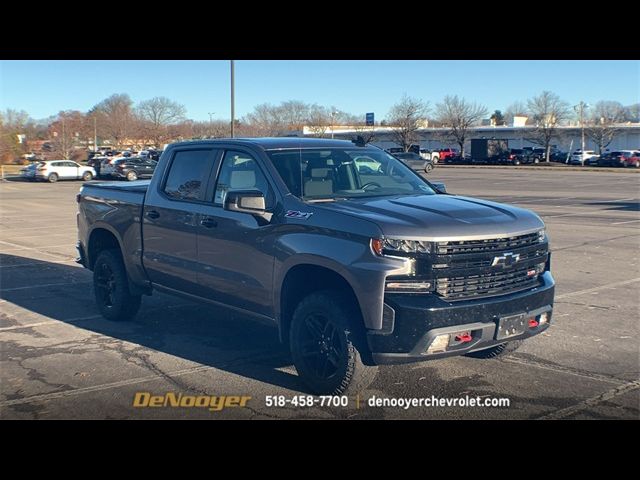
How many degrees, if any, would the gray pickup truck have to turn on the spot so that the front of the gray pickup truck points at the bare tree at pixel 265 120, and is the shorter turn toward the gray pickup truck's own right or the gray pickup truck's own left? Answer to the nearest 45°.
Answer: approximately 135° to the gray pickup truck's own left

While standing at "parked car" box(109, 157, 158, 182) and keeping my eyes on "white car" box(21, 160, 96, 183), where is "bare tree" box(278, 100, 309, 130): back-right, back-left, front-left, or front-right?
back-right

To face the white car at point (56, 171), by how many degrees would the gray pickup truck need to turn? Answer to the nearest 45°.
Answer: approximately 135° to its left

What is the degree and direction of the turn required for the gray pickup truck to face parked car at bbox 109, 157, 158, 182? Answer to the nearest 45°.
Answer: approximately 135° to its left

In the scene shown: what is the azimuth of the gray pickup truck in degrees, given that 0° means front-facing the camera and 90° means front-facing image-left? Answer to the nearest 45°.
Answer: approximately 315°

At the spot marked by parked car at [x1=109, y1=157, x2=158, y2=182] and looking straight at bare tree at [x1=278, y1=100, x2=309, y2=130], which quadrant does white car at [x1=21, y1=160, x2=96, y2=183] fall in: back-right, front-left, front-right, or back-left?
back-left

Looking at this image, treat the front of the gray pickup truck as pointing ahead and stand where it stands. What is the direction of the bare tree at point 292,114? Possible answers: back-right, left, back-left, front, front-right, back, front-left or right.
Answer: back-left

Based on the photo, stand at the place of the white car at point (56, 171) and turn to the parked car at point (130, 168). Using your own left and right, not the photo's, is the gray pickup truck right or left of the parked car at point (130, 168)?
right
